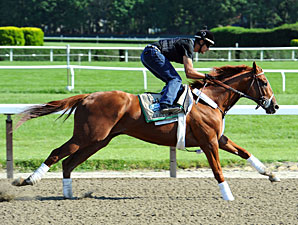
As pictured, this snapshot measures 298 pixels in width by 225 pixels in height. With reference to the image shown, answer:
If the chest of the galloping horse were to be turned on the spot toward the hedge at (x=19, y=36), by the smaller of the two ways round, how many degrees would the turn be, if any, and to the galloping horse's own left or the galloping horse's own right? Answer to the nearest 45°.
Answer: approximately 90° to the galloping horse's own left

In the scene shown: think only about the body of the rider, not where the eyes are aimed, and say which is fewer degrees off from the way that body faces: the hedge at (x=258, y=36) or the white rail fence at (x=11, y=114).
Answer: the hedge

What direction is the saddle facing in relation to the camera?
to the viewer's right

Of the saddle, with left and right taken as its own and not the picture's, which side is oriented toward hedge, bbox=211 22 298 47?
left

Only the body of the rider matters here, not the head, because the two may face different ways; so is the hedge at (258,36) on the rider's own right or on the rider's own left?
on the rider's own left

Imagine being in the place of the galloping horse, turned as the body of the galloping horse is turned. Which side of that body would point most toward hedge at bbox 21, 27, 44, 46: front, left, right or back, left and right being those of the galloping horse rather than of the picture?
left

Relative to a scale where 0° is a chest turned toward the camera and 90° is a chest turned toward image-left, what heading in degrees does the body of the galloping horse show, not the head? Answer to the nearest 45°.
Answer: approximately 270°

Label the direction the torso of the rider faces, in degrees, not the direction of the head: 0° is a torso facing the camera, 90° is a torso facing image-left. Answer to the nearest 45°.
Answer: approximately 270°
